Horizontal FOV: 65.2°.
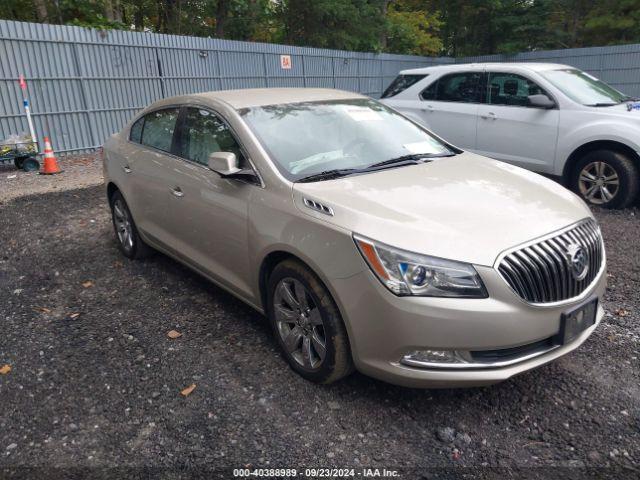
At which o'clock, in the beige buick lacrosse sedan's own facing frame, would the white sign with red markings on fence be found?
The white sign with red markings on fence is roughly at 7 o'clock from the beige buick lacrosse sedan.

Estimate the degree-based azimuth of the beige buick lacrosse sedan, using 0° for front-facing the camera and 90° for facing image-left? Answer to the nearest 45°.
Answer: approximately 315°

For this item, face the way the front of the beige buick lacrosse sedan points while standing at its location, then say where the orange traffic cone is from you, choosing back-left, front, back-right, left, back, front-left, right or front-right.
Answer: back

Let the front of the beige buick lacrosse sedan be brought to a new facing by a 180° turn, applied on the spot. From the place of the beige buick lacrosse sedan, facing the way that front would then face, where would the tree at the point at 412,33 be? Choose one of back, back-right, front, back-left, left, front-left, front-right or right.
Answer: front-right

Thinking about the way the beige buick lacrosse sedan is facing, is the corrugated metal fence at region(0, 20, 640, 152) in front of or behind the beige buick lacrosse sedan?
behind

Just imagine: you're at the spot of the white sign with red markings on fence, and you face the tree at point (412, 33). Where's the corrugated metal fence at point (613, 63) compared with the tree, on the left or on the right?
right

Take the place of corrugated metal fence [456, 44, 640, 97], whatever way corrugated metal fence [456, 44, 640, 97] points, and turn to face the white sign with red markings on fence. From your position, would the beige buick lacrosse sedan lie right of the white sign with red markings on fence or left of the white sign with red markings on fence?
left

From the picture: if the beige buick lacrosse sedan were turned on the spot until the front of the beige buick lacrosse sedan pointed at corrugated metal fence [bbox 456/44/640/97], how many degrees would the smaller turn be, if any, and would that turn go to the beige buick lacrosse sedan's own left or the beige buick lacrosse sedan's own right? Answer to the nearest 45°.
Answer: approximately 90° to the beige buick lacrosse sedan's own left
